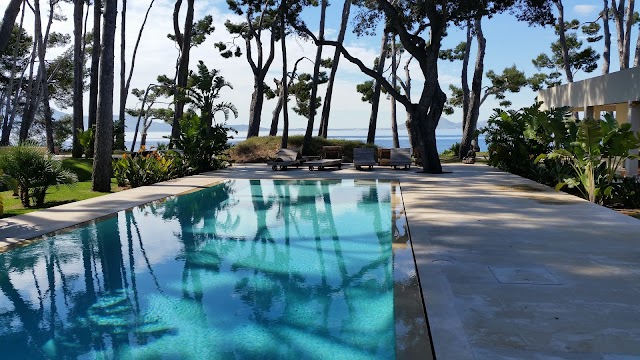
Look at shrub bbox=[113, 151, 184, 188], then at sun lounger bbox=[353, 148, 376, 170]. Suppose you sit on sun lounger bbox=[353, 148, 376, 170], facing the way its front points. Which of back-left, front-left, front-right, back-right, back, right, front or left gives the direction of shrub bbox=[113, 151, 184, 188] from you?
front-right

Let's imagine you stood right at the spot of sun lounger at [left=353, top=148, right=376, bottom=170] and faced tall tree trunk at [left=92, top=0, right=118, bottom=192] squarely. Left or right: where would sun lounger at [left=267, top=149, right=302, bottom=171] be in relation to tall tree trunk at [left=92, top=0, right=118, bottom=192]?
right

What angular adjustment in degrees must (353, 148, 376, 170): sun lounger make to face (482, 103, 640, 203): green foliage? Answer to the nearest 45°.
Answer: approximately 45° to its left

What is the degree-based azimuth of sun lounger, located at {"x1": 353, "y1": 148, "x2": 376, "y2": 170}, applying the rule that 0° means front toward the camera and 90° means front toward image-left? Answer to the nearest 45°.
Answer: approximately 0°

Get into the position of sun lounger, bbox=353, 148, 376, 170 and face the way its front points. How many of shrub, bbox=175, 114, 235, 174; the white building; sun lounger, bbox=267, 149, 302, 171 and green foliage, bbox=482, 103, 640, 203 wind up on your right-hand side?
2

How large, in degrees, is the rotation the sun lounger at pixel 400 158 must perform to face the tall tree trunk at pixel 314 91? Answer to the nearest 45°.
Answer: approximately 135° to its right

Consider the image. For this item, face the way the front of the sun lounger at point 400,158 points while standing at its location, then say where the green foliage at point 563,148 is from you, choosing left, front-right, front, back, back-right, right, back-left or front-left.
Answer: front-left

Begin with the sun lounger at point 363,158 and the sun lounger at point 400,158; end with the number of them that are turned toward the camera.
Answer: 2

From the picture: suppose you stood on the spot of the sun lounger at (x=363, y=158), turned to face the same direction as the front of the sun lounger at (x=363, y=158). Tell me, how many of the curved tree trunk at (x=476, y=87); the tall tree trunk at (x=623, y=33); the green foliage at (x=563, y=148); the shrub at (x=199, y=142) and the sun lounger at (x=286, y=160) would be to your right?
2

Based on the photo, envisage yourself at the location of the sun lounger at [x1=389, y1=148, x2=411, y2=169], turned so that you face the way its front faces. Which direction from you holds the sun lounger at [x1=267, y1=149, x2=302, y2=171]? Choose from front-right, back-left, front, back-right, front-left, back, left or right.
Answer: right

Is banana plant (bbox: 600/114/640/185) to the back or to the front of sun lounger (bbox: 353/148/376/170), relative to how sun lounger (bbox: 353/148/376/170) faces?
to the front
